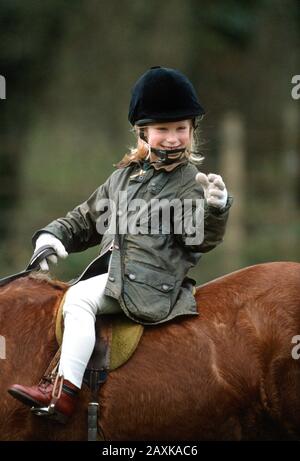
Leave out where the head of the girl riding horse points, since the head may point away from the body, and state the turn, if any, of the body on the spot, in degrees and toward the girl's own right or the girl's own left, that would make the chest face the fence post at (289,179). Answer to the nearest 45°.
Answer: approximately 135° to the girl's own right

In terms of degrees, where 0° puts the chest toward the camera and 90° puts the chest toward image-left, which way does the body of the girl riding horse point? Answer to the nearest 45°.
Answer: approximately 45°
